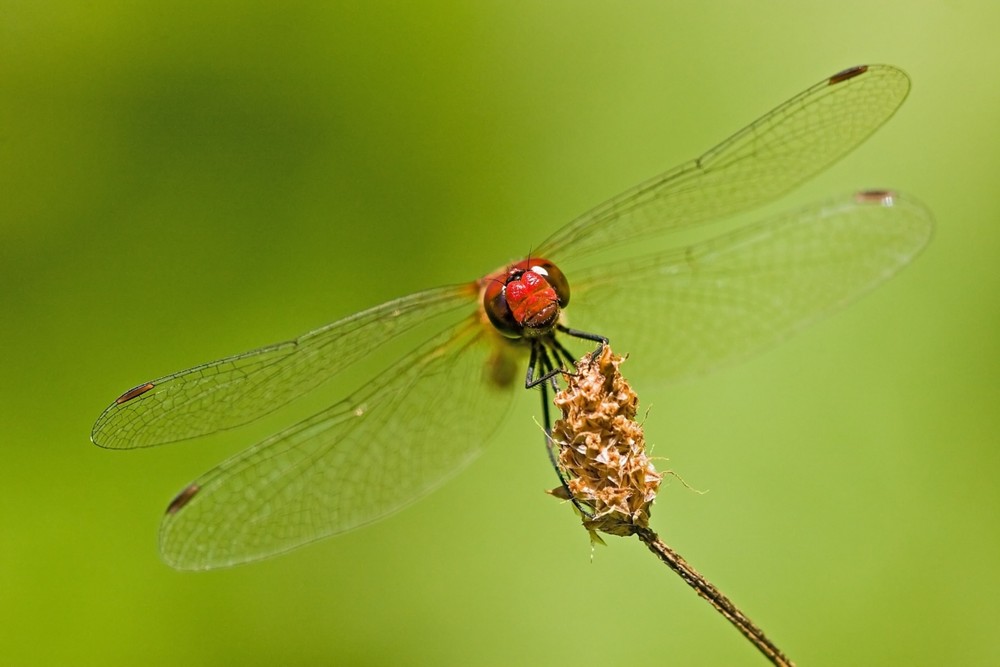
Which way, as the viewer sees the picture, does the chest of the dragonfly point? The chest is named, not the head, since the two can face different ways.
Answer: toward the camera
